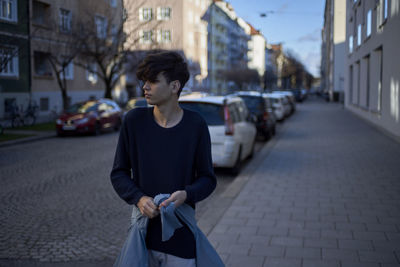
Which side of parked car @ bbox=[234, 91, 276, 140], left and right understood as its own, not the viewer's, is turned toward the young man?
back

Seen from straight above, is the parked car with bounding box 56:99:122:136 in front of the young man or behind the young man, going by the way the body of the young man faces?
behind

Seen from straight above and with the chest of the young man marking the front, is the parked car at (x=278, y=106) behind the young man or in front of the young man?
behind

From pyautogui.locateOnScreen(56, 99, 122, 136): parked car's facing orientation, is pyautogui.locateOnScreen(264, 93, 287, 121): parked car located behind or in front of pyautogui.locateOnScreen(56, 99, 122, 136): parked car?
behind

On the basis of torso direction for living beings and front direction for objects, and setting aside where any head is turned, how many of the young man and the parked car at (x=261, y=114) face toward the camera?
1

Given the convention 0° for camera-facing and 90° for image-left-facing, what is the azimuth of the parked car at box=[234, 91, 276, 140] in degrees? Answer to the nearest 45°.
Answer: approximately 180°

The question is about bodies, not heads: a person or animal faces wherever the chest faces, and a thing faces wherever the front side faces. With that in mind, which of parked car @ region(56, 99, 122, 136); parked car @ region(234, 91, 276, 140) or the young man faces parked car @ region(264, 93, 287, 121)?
parked car @ region(234, 91, 276, 140)

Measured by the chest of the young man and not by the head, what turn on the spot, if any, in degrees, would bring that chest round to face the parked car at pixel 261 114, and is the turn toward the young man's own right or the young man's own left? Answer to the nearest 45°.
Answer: approximately 180°

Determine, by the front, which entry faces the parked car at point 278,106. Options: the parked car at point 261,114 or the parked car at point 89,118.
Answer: the parked car at point 261,114

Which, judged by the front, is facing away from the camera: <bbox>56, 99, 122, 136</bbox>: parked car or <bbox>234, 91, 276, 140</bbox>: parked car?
<bbox>234, 91, 276, 140</bbox>: parked car

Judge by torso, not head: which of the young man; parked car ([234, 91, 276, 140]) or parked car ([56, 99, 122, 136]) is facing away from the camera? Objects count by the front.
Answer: parked car ([234, 91, 276, 140])

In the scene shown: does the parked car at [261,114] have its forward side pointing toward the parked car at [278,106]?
yes
